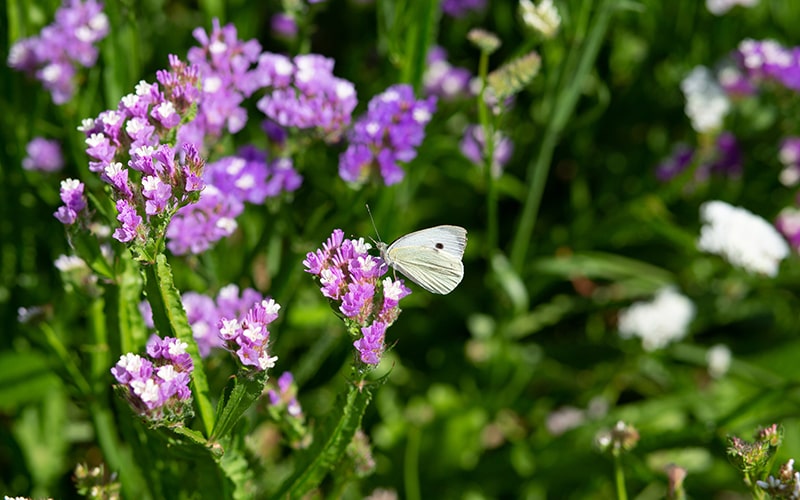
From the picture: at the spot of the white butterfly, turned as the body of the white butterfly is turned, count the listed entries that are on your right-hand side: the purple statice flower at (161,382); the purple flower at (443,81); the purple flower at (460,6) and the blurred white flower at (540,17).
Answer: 3

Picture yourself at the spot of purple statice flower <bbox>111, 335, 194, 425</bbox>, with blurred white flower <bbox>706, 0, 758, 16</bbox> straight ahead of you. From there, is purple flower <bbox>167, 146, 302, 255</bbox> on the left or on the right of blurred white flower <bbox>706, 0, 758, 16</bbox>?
left

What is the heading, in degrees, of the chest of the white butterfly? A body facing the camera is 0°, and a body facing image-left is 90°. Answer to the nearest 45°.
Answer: approximately 90°

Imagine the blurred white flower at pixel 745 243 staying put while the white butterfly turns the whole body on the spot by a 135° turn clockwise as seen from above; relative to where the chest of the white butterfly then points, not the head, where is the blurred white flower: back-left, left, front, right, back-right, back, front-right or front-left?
front

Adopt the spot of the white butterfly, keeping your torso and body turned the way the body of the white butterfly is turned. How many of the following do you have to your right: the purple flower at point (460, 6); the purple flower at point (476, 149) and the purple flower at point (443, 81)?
3

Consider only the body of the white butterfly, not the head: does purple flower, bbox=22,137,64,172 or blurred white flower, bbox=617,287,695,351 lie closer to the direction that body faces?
the purple flower

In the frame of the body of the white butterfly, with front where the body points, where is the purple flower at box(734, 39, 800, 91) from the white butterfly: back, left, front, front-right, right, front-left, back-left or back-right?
back-right
